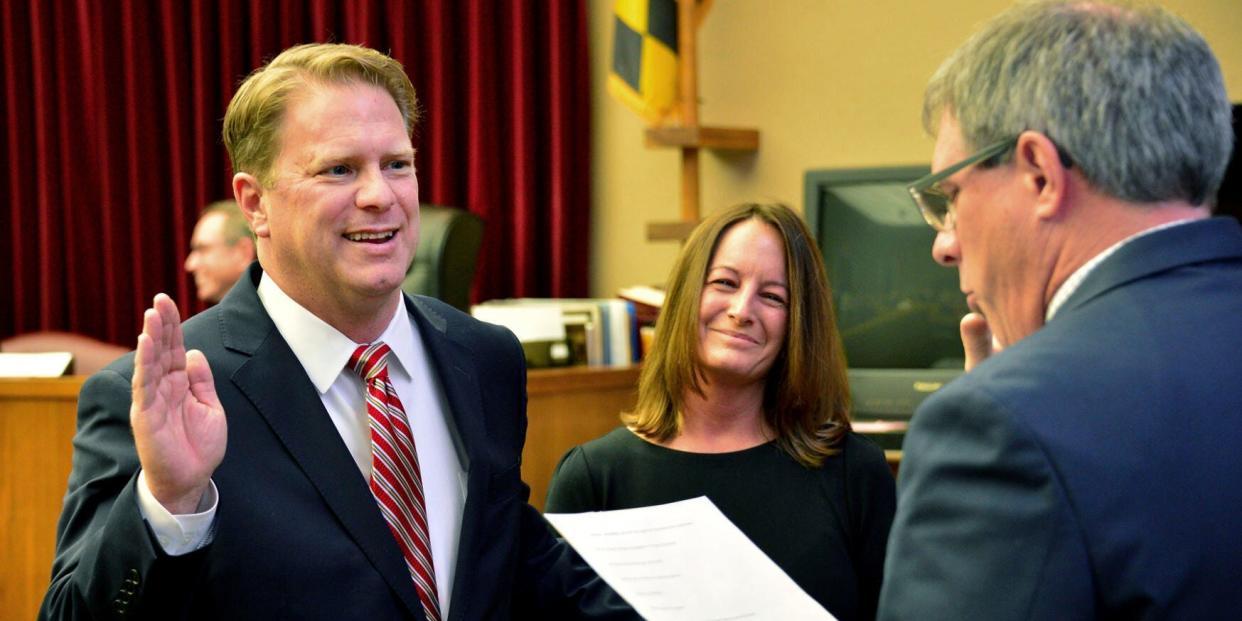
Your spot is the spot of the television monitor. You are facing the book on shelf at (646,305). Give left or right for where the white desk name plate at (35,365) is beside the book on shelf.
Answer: left

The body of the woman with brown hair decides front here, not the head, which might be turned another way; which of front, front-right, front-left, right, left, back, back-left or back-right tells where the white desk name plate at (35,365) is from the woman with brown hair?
back-right

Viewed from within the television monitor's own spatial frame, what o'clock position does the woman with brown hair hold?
The woman with brown hair is roughly at 12 o'clock from the television monitor.

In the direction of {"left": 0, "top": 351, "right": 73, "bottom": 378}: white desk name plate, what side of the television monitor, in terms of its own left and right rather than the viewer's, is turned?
right

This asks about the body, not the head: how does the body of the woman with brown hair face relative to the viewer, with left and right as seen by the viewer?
facing the viewer

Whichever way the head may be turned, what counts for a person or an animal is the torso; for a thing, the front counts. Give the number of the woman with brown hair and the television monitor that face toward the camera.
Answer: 2

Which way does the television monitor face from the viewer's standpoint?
toward the camera

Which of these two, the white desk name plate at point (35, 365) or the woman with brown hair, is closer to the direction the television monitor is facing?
the woman with brown hair

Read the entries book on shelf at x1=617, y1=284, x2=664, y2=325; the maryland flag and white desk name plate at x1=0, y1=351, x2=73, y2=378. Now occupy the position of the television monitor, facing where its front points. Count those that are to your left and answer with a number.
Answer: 0

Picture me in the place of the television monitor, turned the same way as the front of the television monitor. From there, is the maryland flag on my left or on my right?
on my right

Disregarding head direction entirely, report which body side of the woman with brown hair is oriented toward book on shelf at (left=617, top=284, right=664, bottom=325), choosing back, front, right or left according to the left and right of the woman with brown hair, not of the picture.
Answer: back

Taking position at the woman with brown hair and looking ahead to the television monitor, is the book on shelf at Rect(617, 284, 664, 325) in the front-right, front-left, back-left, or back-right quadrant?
front-left

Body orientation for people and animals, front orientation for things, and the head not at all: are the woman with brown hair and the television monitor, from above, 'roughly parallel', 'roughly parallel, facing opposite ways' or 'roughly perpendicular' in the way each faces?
roughly parallel

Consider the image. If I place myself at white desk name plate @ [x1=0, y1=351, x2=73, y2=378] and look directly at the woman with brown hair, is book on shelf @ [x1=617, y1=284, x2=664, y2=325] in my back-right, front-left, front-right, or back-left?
front-left
